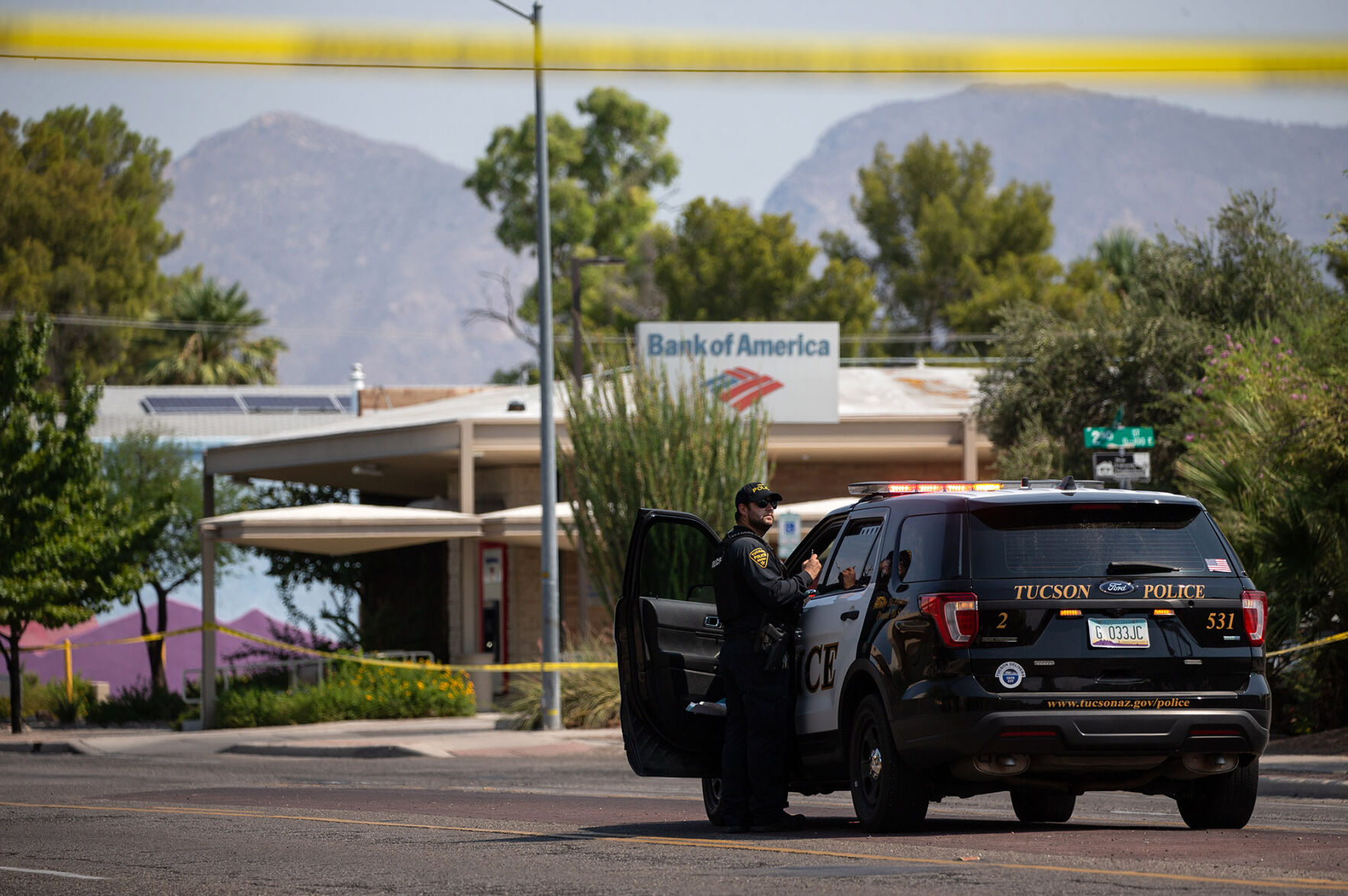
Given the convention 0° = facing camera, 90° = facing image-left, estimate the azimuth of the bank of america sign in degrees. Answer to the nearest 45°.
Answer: approximately 0°

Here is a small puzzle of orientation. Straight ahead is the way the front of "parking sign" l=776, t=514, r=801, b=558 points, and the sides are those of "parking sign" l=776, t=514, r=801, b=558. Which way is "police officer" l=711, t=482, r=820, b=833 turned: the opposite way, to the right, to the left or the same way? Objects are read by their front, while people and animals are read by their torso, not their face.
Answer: to the left

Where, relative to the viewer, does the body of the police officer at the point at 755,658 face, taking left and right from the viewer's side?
facing to the right of the viewer

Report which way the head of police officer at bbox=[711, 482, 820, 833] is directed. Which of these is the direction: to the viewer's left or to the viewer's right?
to the viewer's right

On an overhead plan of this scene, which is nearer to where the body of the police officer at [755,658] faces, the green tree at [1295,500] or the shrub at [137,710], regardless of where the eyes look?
the green tree

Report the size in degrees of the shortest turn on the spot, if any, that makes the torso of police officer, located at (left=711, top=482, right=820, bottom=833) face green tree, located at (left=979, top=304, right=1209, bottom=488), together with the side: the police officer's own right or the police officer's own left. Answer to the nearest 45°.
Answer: approximately 90° to the police officer's own left
